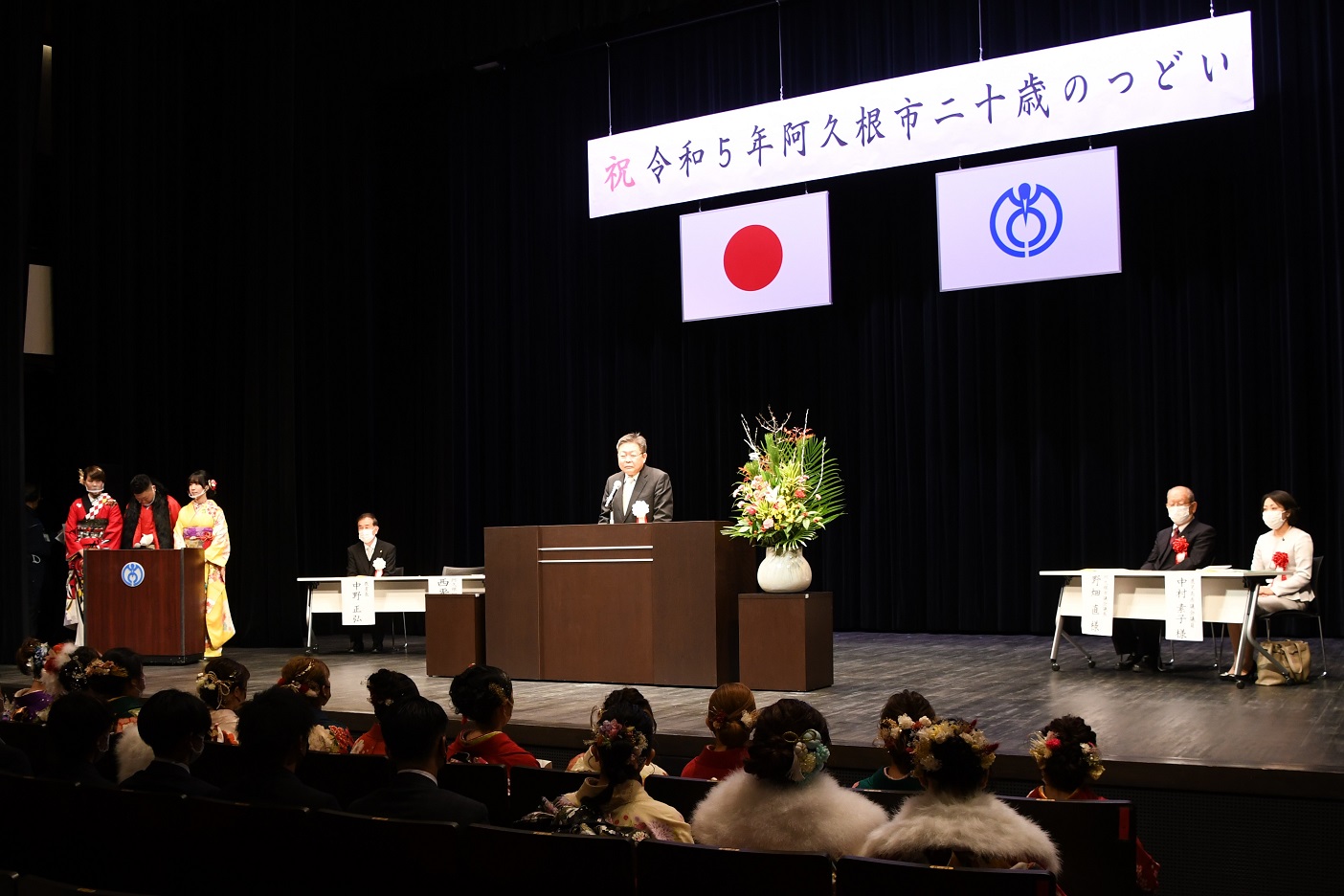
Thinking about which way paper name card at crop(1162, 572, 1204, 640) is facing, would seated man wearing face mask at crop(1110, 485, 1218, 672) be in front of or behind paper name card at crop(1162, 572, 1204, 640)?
behind

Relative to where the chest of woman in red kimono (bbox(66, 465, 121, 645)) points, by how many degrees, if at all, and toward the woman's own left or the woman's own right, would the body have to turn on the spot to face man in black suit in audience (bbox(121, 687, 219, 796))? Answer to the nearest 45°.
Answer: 0° — they already face them

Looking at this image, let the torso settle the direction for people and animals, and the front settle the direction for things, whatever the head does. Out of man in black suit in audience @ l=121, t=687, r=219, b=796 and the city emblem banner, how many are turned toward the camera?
1

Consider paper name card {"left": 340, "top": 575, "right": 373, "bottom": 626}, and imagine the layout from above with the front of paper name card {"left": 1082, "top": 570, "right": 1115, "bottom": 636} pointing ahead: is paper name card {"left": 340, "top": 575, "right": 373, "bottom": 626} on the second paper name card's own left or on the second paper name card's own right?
on the second paper name card's own right

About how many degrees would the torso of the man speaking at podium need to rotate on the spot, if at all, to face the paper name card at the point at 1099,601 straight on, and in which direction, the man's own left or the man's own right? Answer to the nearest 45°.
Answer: approximately 135° to the man's own left

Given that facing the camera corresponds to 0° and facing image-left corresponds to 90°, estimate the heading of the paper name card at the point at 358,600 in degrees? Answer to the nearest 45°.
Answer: approximately 0°

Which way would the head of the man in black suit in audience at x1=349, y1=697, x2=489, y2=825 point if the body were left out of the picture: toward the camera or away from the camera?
away from the camera

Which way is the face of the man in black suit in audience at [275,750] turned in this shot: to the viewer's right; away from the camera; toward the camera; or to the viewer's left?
away from the camera

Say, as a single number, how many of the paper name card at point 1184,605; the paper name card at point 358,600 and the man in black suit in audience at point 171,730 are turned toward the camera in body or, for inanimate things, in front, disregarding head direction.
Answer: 2

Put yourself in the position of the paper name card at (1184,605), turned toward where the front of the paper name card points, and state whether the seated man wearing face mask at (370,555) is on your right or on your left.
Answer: on your right
